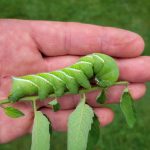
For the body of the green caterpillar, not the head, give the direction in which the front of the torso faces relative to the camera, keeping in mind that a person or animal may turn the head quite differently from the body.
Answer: to the viewer's right
